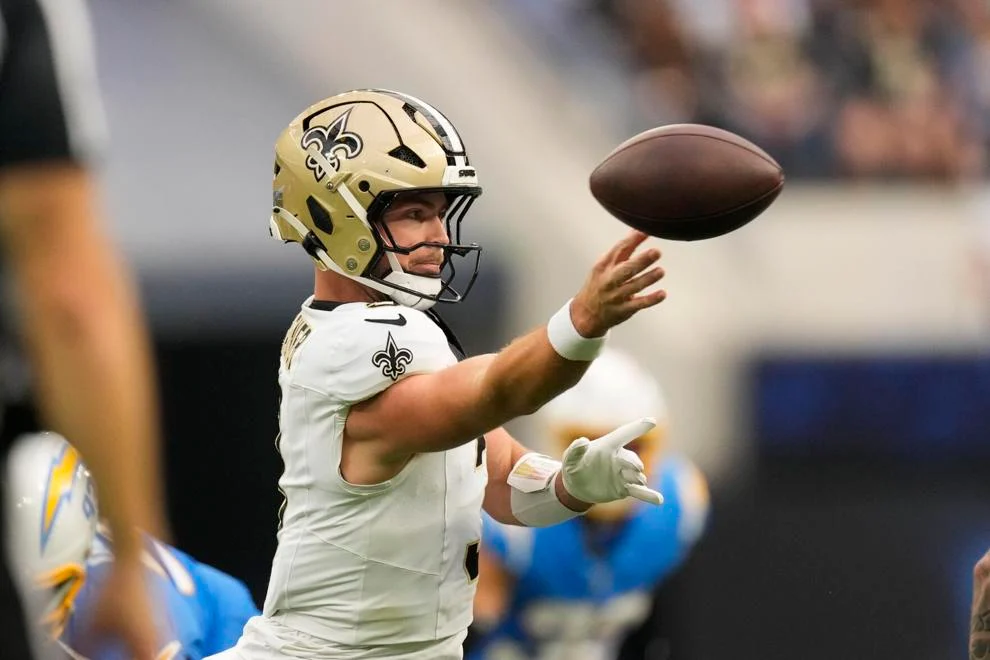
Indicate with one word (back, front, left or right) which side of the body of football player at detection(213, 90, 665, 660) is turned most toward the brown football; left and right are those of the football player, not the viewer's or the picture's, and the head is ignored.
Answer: front

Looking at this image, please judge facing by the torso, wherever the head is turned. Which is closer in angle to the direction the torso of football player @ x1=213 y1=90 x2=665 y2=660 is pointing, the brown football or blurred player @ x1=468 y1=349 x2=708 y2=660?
the brown football

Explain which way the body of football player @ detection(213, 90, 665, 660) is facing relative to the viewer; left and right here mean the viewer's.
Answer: facing to the right of the viewer
